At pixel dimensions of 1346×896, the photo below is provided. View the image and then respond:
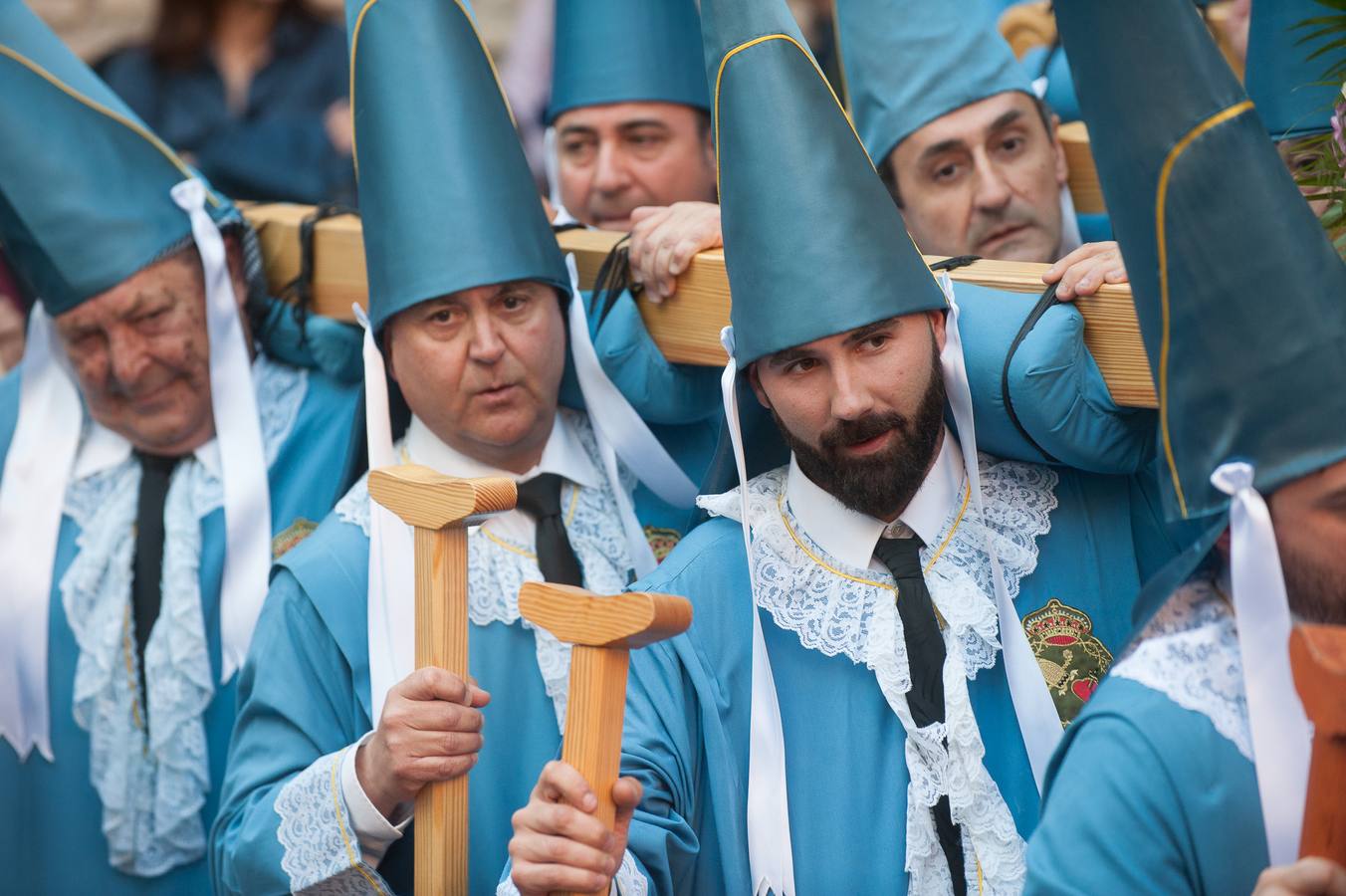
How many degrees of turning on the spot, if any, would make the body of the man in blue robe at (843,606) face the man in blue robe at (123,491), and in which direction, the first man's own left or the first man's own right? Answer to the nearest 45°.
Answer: approximately 135° to the first man's own right

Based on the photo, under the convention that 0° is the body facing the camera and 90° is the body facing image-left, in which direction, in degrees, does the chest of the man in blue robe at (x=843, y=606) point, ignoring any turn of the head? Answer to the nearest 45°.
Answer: approximately 0°

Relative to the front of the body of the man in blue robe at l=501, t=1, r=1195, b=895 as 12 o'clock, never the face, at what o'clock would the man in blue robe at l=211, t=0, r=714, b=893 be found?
the man in blue robe at l=211, t=0, r=714, b=893 is roughly at 4 o'clock from the man in blue robe at l=501, t=1, r=1195, b=895.
